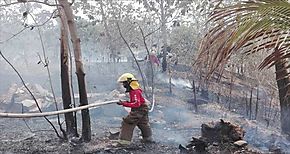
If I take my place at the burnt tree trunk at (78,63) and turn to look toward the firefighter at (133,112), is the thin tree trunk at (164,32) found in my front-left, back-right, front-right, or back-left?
front-left

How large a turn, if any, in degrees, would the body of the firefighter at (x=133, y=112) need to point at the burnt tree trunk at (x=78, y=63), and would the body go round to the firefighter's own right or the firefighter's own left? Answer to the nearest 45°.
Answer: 0° — they already face it

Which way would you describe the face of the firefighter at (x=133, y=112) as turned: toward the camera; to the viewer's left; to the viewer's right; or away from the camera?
to the viewer's left

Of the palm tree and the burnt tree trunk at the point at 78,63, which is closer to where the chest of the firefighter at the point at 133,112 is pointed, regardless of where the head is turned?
the burnt tree trunk

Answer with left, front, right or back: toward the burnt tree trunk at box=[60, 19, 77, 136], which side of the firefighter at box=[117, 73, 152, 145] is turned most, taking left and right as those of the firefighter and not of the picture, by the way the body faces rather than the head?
front

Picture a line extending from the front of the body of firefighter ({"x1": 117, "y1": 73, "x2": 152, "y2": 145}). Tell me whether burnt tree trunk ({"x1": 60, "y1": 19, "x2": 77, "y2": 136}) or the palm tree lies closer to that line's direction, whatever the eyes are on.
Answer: the burnt tree trunk

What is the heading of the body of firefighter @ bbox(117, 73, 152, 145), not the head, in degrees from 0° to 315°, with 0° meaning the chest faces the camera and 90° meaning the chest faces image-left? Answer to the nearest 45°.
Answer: approximately 90°

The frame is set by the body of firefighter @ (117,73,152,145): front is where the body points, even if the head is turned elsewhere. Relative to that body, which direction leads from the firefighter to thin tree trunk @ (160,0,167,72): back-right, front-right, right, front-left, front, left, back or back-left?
right
